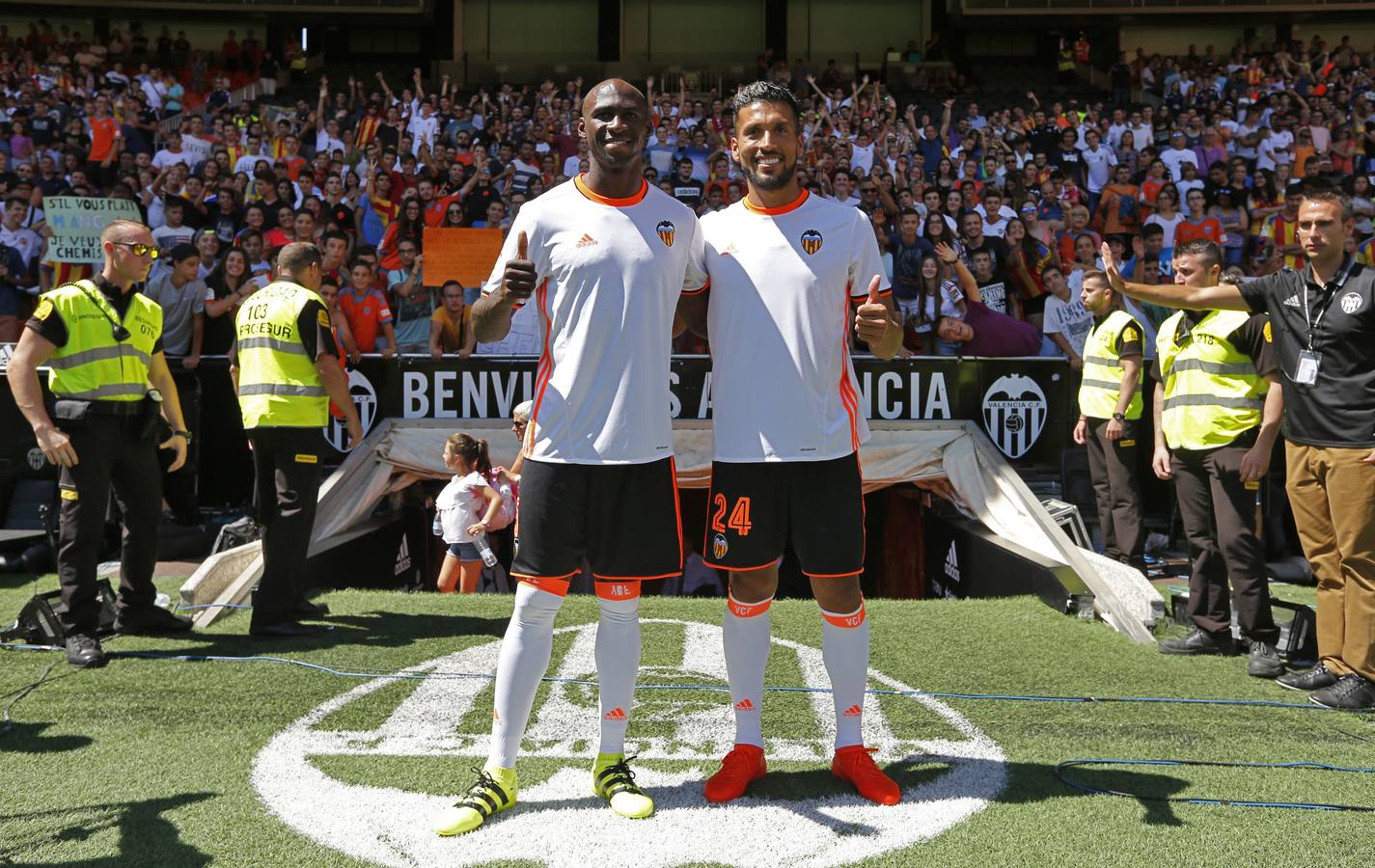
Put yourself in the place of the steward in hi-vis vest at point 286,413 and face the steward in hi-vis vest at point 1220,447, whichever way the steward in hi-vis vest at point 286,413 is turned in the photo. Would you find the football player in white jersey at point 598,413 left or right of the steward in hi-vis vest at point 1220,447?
right

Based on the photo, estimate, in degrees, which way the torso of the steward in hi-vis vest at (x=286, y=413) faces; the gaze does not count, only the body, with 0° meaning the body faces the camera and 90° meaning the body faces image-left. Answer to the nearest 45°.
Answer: approximately 225°

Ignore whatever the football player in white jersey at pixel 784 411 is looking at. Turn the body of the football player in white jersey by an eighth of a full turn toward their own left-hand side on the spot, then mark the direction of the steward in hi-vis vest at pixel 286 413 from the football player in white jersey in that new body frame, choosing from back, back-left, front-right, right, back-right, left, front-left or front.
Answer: back

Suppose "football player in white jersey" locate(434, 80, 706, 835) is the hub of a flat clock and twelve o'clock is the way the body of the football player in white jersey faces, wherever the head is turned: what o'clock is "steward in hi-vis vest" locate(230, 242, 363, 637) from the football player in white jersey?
The steward in hi-vis vest is roughly at 5 o'clock from the football player in white jersey.

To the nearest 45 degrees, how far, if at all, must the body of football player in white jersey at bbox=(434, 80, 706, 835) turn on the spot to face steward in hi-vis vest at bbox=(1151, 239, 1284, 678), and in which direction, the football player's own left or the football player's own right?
approximately 135° to the football player's own left

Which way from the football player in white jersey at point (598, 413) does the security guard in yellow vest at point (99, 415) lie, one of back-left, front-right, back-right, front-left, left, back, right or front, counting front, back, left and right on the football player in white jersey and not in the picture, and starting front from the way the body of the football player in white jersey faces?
back-right

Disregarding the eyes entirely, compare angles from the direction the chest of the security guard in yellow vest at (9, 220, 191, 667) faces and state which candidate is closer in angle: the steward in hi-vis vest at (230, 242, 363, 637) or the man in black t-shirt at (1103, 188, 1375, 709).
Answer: the man in black t-shirt

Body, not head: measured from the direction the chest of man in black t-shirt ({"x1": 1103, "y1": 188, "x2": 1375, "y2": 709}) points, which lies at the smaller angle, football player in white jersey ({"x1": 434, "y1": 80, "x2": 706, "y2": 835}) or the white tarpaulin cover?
the football player in white jersey

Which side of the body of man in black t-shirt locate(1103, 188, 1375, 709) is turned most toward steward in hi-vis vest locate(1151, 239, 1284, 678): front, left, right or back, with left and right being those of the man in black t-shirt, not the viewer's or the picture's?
right

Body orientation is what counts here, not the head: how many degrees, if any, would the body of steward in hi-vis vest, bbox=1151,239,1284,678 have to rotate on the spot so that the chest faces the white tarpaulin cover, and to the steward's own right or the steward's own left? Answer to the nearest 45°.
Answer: approximately 90° to the steward's own right

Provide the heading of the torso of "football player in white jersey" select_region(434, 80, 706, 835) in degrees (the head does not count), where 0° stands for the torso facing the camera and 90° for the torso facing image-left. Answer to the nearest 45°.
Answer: approximately 0°
